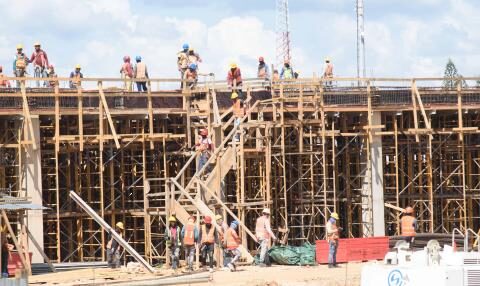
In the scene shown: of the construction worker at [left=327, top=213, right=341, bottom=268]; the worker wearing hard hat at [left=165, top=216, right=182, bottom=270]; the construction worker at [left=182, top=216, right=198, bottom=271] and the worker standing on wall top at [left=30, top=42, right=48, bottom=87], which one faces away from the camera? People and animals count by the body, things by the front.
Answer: the construction worker at [left=182, top=216, right=198, bottom=271]

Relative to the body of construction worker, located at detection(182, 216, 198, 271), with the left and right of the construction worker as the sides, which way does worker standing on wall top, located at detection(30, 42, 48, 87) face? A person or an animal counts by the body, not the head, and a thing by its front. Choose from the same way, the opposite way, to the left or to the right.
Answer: the opposite way

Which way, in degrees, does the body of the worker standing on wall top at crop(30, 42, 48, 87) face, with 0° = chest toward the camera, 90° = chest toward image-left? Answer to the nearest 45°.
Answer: approximately 0°

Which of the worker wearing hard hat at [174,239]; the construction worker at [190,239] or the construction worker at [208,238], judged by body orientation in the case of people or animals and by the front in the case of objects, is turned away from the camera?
the construction worker at [190,239]

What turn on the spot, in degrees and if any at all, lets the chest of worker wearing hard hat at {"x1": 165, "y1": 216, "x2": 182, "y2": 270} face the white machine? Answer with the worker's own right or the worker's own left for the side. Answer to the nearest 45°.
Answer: approximately 45° to the worker's own left

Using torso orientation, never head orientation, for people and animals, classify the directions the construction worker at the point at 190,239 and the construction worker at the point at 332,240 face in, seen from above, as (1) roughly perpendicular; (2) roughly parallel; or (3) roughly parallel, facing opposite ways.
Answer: roughly perpendicular

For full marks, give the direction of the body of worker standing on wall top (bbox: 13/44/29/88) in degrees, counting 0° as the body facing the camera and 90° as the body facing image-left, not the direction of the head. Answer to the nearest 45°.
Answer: approximately 0°
